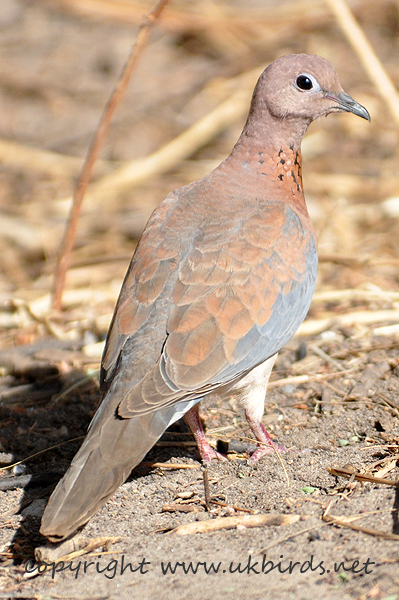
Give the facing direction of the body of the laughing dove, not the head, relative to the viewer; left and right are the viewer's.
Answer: facing away from the viewer and to the right of the viewer

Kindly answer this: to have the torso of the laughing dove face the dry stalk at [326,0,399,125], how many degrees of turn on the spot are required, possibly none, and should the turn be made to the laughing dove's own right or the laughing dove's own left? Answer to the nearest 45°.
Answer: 0° — it already faces it

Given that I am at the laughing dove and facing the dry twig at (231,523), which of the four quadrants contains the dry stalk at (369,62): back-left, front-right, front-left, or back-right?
back-left
